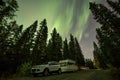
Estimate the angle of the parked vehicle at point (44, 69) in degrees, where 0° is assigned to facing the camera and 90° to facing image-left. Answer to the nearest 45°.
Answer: approximately 45°

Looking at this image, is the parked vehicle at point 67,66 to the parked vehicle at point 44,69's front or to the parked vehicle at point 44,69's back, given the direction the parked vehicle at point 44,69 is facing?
to the back
